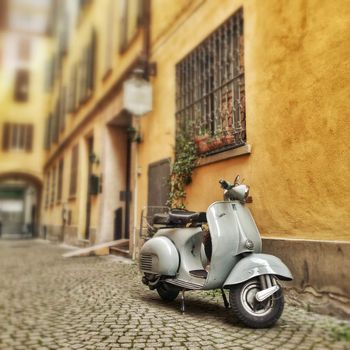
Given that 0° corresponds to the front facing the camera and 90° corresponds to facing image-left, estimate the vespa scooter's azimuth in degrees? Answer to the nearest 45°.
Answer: approximately 315°

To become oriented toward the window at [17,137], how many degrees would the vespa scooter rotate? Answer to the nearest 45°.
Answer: approximately 180°

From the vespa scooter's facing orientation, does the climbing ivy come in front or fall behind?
behind

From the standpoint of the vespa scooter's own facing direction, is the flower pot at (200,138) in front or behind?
behind

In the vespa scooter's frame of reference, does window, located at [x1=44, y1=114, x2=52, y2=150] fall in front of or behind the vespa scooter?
behind

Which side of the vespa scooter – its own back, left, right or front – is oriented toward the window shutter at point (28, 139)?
back

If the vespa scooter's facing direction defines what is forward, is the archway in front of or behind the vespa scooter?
behind

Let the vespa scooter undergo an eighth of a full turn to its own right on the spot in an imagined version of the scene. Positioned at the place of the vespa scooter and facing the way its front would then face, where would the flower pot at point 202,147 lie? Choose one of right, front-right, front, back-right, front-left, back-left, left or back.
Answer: back
